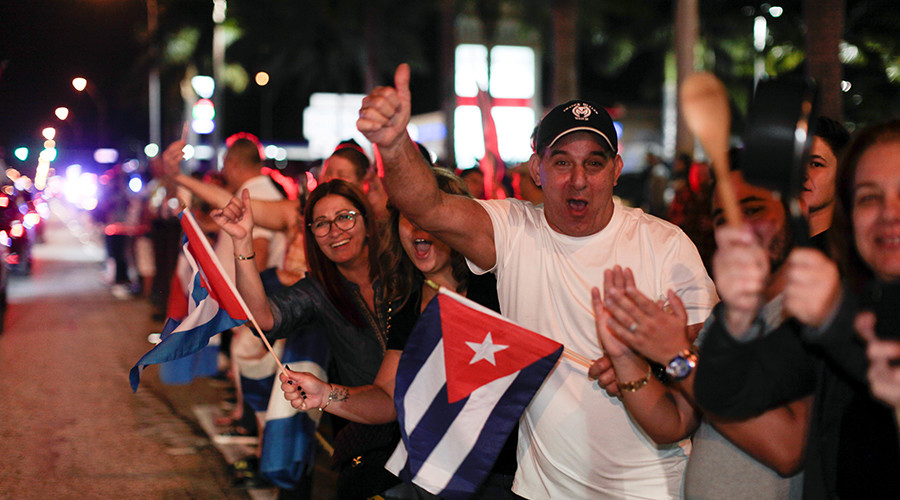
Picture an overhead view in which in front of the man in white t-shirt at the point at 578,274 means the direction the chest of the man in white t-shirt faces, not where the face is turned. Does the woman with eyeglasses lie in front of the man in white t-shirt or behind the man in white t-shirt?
behind

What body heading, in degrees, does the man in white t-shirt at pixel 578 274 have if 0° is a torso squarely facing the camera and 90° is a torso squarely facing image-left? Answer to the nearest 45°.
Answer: approximately 0°

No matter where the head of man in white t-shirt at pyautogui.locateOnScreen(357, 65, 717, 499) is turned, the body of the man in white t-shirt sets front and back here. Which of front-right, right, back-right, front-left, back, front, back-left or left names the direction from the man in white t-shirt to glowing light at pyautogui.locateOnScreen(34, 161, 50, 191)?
back-right

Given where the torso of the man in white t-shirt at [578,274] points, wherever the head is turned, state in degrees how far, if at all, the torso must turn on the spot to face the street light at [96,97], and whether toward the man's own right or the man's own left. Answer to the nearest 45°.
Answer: approximately 135° to the man's own right

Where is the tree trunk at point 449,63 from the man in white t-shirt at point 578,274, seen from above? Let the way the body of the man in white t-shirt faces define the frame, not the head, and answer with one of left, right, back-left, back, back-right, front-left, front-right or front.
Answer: back

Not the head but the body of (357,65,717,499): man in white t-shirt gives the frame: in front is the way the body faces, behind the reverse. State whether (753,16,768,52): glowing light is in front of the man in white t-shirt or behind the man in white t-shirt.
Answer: behind

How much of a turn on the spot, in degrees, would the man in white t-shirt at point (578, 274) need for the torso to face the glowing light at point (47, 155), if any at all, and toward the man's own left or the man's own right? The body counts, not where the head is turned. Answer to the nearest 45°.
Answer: approximately 135° to the man's own right

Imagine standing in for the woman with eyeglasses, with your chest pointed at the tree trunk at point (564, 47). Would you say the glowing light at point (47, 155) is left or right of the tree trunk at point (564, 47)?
left

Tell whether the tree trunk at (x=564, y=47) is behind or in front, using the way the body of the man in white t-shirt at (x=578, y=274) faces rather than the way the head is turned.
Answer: behind
